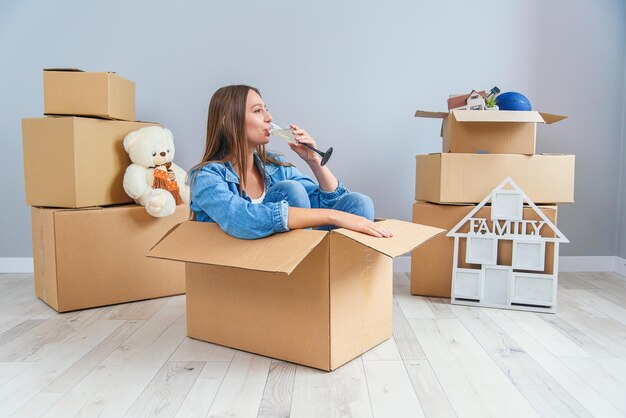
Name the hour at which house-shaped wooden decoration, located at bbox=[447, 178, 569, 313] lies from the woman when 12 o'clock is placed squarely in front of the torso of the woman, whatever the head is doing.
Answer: The house-shaped wooden decoration is roughly at 10 o'clock from the woman.

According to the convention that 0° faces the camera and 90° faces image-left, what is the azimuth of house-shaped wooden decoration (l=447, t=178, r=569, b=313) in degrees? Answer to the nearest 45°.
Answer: approximately 0°

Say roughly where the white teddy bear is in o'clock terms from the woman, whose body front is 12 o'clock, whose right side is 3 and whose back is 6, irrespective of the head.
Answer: The white teddy bear is roughly at 6 o'clock from the woman.

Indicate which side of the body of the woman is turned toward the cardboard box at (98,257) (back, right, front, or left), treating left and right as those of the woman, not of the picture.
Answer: back

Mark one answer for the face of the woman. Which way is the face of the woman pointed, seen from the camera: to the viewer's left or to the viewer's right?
to the viewer's right

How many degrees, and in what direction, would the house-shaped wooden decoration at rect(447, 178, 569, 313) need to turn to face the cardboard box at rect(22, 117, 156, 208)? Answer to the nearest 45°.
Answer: approximately 90° to its right

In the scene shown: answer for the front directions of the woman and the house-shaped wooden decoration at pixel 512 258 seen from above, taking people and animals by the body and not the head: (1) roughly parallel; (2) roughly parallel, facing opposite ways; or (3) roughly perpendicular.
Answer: roughly perpendicular

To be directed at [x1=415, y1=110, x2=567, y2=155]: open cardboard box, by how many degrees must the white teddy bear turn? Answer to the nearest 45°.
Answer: approximately 45° to its left

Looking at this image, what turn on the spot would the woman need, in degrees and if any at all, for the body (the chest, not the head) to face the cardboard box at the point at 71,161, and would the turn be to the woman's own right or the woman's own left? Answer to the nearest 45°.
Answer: approximately 180°

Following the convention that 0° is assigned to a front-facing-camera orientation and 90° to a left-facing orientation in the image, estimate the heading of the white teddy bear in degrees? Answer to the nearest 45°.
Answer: approximately 315°
